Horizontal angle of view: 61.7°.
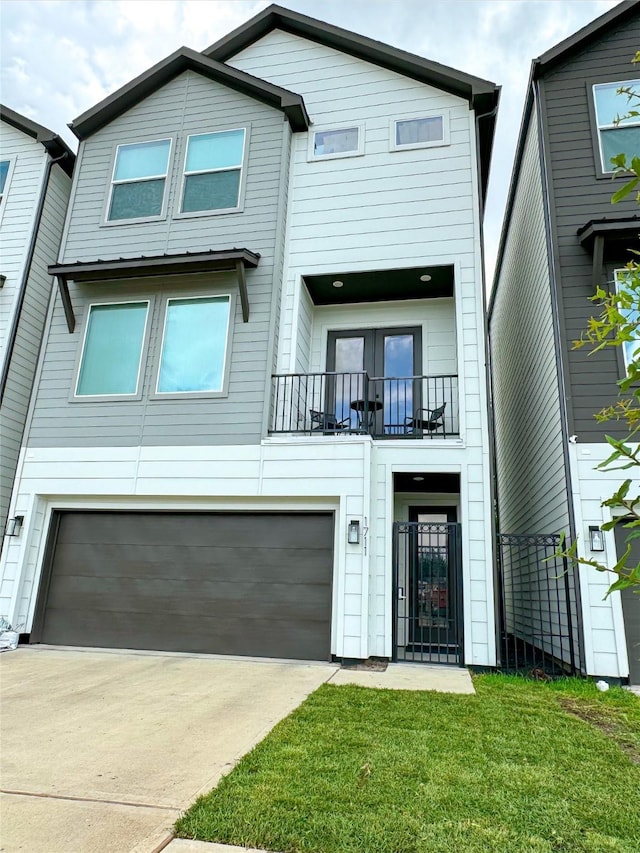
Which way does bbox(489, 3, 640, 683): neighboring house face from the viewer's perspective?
toward the camera

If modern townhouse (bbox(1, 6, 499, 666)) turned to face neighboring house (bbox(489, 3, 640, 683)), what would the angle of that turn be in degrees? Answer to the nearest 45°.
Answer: approximately 90° to its left

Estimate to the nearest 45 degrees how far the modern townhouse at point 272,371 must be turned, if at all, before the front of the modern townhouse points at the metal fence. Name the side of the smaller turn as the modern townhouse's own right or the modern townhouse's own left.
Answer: approximately 90° to the modern townhouse's own left

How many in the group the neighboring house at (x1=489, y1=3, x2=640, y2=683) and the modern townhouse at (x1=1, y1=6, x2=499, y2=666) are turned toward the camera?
2

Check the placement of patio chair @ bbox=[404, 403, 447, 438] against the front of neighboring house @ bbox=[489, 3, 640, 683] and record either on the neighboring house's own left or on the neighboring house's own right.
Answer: on the neighboring house's own right

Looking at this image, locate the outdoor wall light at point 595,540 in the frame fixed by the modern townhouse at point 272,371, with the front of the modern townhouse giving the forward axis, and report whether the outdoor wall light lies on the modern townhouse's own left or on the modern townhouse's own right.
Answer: on the modern townhouse's own left

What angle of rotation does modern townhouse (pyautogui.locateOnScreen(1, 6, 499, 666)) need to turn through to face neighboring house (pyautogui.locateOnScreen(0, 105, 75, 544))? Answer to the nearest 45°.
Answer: approximately 90° to its right
